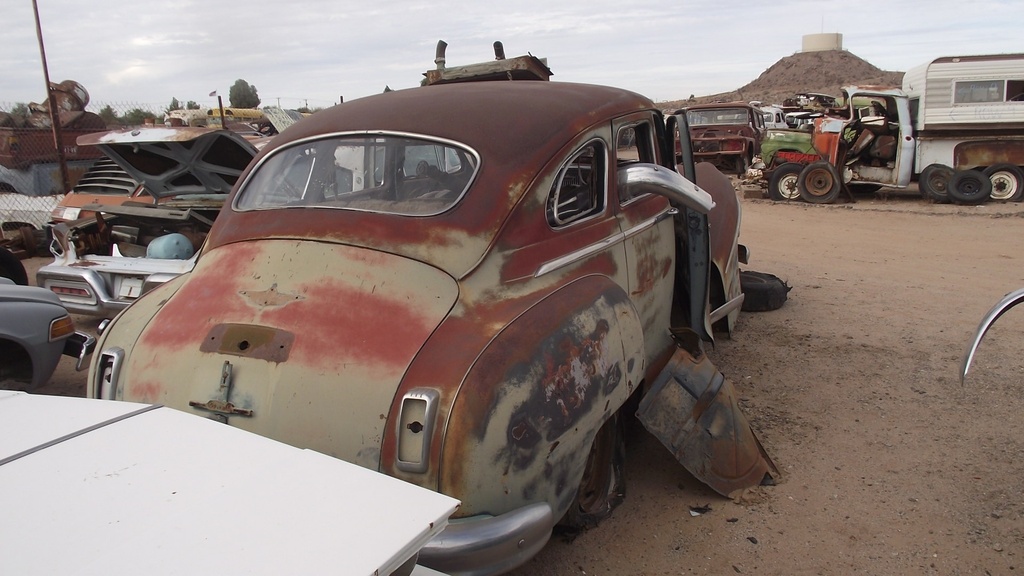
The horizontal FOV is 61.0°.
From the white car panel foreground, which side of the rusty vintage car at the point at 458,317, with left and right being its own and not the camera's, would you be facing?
back

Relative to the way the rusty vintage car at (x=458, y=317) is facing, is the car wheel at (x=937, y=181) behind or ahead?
ahead

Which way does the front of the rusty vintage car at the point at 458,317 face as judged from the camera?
facing away from the viewer and to the right of the viewer

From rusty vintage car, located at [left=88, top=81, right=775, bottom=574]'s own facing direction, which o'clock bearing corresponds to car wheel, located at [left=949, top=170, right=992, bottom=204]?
The car wheel is roughly at 12 o'clock from the rusty vintage car.

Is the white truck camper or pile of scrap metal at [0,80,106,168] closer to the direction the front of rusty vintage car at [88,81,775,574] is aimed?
the white truck camper

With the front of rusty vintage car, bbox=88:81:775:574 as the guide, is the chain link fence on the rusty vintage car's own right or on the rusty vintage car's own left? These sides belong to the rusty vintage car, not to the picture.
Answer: on the rusty vintage car's own left

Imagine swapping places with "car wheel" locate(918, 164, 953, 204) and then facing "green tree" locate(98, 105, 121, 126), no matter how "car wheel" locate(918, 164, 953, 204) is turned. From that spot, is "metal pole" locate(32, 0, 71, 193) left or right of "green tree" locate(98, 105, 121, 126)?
left

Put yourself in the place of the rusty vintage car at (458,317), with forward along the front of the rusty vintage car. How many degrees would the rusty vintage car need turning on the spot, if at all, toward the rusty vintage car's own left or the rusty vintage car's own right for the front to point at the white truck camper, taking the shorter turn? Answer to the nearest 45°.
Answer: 0° — it already faces it

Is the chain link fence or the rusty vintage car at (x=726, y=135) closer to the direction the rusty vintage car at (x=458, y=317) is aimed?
the rusty vintage car

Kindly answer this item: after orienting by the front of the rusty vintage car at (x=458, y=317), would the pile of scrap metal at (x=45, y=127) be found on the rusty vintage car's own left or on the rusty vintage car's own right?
on the rusty vintage car's own left

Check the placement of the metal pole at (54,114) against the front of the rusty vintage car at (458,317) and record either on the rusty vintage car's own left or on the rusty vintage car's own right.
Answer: on the rusty vintage car's own left
